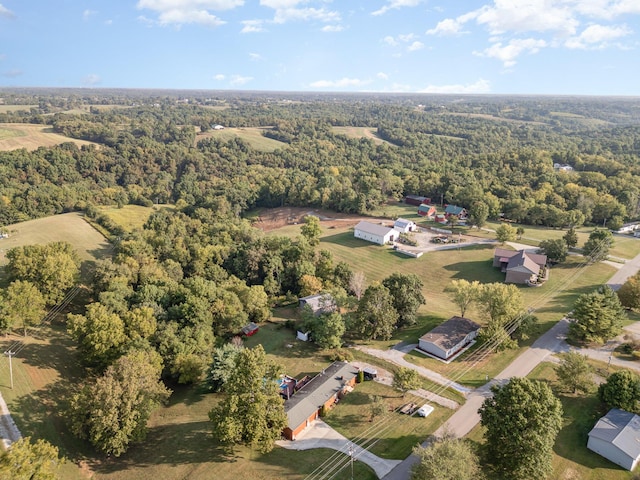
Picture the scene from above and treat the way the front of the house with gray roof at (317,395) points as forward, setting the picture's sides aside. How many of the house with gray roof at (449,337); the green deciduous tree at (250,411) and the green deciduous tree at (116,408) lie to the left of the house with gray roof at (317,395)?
1

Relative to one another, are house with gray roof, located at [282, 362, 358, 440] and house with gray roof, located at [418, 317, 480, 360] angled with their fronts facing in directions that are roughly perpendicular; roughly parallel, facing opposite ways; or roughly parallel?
roughly parallel

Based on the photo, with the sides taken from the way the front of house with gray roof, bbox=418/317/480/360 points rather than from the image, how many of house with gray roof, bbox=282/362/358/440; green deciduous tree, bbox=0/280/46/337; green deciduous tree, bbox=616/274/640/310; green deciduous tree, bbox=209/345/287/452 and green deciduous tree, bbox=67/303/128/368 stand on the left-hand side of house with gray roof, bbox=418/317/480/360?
1

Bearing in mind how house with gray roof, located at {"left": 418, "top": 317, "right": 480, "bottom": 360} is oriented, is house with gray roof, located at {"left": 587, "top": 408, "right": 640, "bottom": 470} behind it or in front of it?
in front

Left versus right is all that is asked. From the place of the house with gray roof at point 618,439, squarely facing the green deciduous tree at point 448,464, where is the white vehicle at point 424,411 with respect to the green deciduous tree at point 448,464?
right

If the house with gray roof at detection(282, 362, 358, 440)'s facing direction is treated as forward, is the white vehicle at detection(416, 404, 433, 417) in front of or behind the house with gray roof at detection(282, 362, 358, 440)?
in front

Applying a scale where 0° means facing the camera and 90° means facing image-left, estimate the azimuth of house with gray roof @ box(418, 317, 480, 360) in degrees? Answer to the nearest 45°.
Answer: approximately 315°

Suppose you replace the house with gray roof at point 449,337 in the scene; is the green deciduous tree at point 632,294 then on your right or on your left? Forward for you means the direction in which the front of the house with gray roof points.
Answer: on your left

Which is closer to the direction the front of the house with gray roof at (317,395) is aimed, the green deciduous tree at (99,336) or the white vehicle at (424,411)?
the white vehicle

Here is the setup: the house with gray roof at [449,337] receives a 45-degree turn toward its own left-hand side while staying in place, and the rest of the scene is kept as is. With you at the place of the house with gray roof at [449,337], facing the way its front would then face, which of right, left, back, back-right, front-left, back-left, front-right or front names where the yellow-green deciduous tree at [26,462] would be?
back-right

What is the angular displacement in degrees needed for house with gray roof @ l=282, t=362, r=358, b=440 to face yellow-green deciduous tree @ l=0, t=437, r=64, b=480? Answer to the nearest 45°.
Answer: approximately 90° to its right

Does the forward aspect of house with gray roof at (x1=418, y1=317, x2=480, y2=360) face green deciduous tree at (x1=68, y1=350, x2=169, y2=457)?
no

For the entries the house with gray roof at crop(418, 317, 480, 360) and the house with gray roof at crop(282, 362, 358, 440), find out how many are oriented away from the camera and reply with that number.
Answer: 0

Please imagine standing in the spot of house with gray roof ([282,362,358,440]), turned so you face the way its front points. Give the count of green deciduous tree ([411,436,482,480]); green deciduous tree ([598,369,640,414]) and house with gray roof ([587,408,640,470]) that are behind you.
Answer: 0

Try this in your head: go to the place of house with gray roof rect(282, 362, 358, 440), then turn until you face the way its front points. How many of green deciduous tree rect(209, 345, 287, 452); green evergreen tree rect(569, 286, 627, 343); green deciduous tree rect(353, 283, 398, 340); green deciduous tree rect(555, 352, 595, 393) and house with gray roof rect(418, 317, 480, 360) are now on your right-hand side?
1
